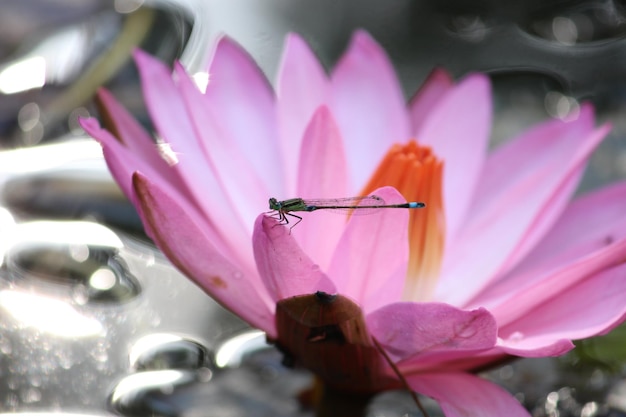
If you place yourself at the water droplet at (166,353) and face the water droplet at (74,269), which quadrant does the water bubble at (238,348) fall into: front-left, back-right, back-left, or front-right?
back-right

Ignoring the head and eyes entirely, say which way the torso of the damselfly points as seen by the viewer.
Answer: to the viewer's left
